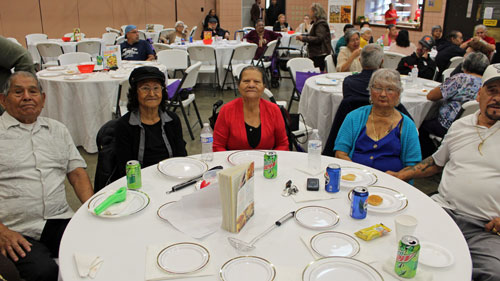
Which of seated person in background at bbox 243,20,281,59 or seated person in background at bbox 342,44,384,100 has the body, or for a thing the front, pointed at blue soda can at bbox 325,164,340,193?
seated person in background at bbox 243,20,281,59

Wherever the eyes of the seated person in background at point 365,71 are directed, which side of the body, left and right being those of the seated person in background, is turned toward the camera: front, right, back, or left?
back

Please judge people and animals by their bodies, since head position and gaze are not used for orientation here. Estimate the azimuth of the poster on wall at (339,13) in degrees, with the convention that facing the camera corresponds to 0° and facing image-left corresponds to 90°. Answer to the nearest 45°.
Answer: approximately 0°

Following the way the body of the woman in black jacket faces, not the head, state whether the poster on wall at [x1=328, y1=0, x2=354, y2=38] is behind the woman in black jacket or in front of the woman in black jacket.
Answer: behind

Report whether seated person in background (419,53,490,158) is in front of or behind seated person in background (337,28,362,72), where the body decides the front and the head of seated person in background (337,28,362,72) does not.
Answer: in front

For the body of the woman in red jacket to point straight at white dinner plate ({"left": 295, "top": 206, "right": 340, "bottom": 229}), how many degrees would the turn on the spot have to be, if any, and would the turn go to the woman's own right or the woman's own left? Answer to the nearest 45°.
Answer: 0° — they already face it

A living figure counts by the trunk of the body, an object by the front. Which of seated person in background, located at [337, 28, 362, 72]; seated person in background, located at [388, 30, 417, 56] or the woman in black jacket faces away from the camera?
seated person in background, located at [388, 30, 417, 56]

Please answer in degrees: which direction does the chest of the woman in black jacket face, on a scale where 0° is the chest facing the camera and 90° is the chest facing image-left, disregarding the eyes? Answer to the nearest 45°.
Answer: approximately 0°

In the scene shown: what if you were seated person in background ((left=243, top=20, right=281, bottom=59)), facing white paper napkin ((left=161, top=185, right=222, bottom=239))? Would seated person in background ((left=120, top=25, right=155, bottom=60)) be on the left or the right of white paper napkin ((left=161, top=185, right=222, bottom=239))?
right

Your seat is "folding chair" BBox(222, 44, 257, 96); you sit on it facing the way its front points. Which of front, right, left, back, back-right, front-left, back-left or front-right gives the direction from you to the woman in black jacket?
back-left
